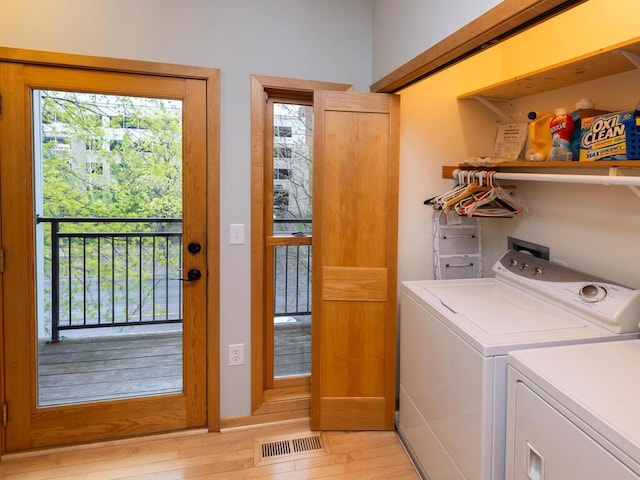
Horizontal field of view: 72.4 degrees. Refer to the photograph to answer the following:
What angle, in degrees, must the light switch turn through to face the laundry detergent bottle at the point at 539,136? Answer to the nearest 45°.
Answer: approximately 90° to its left

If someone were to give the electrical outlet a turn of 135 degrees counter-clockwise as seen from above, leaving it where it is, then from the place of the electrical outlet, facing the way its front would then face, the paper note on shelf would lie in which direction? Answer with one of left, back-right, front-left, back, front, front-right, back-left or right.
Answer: front-right

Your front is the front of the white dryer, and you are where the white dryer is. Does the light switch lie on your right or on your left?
on your right

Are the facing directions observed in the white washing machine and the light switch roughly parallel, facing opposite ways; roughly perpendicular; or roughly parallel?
roughly perpendicular

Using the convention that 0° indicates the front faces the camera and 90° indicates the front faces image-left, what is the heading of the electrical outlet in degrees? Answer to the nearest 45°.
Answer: approximately 0°

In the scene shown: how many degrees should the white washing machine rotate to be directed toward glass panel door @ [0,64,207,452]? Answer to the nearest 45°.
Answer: approximately 45° to its right

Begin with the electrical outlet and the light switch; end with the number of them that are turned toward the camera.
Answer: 2
